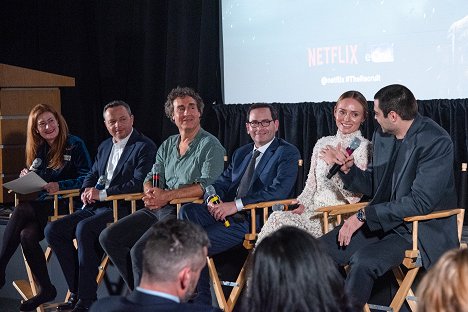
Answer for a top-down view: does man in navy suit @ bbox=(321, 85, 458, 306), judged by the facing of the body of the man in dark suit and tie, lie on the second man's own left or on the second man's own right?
on the second man's own left

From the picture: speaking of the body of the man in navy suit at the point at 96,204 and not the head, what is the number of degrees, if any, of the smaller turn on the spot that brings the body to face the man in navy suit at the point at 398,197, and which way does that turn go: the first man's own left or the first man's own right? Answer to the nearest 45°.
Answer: approximately 90° to the first man's own left

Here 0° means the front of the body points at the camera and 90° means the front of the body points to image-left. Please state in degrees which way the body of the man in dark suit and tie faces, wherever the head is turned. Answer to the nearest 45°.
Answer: approximately 45°

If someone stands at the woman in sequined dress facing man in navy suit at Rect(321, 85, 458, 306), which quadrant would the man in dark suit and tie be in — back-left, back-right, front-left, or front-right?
back-right

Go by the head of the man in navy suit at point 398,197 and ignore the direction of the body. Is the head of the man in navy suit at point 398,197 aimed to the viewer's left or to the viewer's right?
to the viewer's left

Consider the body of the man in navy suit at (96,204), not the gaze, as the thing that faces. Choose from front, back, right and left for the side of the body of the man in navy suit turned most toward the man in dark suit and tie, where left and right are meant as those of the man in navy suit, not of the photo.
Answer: left

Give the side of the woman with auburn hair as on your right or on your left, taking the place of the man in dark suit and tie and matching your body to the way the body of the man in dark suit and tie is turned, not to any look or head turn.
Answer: on your right
